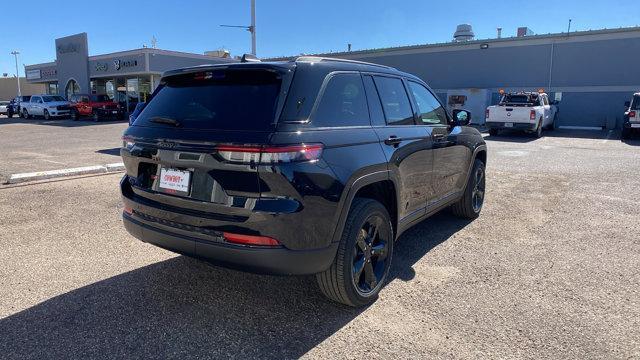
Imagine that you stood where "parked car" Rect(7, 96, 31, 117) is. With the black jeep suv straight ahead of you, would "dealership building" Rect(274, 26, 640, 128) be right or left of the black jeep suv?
left

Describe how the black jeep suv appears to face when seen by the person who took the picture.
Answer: facing away from the viewer and to the right of the viewer

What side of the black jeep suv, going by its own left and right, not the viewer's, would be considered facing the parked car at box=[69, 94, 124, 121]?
left

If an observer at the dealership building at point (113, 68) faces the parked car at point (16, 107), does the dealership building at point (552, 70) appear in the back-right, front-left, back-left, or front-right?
back-left

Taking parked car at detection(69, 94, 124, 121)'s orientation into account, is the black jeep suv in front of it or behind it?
in front

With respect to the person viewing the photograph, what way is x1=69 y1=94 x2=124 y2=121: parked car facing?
facing the viewer and to the right of the viewer

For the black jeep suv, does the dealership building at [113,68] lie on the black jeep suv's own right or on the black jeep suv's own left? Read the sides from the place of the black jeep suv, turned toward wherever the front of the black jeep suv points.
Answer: on the black jeep suv's own left

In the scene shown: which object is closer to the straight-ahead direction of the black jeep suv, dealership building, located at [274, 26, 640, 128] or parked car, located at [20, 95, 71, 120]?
the dealership building

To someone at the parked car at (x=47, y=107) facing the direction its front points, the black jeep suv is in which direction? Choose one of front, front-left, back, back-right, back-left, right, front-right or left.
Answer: front-right

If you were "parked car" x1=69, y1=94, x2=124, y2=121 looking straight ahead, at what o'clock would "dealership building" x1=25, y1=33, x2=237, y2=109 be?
The dealership building is roughly at 8 o'clock from the parked car.
